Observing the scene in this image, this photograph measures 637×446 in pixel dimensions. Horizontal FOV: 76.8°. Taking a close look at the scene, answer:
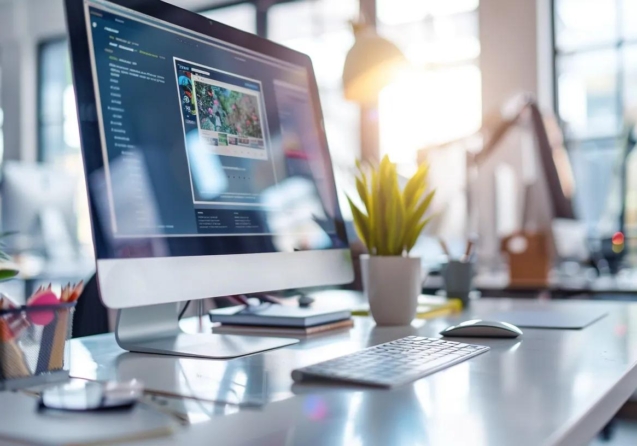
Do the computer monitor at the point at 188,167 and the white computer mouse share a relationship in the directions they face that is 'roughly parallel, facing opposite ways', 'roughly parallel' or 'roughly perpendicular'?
roughly parallel, facing opposite ways

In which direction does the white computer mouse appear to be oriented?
to the viewer's left

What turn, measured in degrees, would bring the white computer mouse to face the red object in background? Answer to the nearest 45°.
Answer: approximately 90° to its right

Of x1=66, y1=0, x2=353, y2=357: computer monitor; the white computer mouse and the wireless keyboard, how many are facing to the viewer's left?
1

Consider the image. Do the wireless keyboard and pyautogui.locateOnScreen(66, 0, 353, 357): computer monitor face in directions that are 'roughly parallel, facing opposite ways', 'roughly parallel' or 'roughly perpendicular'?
roughly parallel

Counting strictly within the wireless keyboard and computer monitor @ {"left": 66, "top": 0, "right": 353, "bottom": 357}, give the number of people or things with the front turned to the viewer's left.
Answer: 0

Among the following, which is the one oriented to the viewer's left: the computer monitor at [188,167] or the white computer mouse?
the white computer mouse
